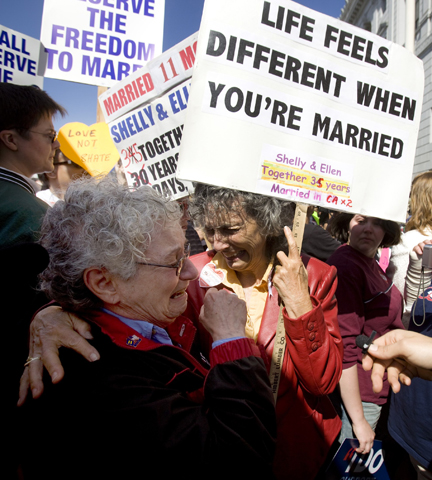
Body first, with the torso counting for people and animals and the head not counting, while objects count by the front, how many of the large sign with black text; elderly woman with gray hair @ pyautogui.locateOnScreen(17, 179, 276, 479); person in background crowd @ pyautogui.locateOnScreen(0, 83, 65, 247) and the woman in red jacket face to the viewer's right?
2

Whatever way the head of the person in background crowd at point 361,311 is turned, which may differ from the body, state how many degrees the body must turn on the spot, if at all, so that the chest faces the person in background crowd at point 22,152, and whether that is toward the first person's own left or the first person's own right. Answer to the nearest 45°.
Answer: approximately 90° to the first person's own right

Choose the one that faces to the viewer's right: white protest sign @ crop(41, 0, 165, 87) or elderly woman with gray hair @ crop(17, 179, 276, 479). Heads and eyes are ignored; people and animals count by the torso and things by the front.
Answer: the elderly woman with gray hair

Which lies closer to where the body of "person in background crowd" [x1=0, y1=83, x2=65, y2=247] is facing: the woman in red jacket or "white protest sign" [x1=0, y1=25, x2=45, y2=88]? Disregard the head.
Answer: the woman in red jacket

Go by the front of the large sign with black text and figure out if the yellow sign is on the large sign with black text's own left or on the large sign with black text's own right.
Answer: on the large sign with black text's own right

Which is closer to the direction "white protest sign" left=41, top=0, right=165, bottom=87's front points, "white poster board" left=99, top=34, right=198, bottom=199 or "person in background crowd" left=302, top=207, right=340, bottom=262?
the white poster board

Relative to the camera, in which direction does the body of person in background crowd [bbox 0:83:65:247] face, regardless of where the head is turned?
to the viewer's right

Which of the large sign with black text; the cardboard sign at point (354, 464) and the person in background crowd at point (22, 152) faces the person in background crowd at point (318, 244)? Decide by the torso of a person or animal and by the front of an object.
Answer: the person in background crowd at point (22, 152)

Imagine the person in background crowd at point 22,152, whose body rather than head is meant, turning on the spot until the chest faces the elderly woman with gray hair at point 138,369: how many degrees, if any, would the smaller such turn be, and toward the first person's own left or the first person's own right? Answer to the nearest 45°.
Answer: approximately 90° to the first person's own right
